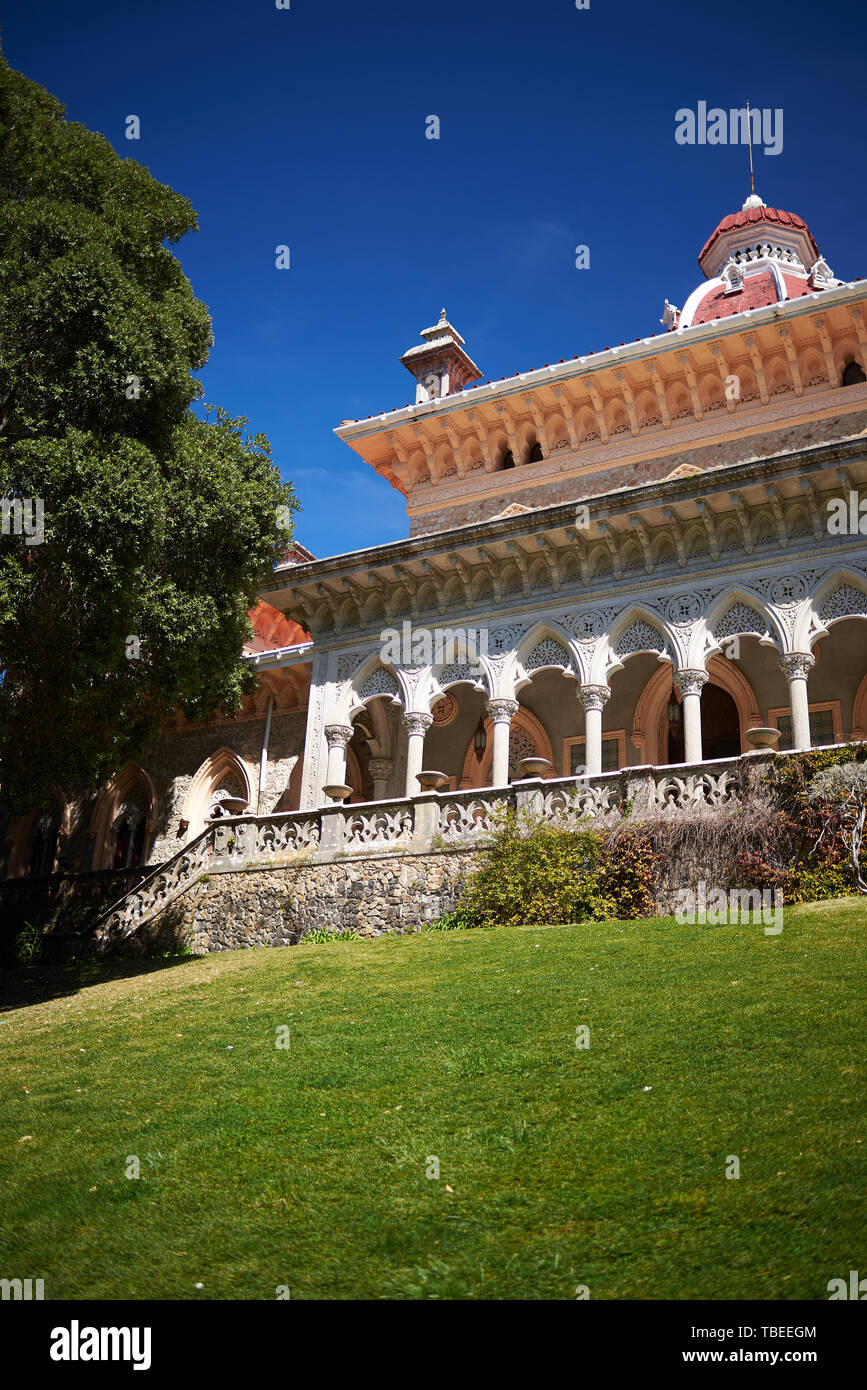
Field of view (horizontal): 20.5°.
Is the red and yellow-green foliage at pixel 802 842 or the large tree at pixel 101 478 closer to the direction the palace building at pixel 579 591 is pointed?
the large tree

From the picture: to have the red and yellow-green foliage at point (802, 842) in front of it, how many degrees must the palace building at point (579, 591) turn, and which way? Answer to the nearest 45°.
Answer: approximately 45° to its left

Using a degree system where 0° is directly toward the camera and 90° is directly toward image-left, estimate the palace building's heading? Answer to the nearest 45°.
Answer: approximately 45°

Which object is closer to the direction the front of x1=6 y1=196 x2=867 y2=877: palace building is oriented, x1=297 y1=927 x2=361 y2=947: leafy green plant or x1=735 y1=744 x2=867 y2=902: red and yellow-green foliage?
the leafy green plant
